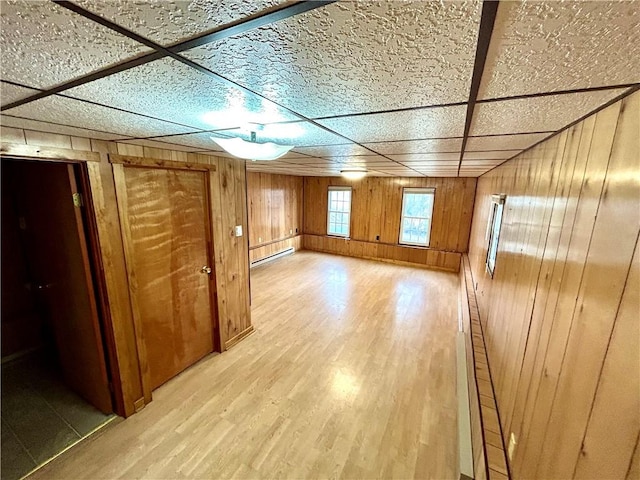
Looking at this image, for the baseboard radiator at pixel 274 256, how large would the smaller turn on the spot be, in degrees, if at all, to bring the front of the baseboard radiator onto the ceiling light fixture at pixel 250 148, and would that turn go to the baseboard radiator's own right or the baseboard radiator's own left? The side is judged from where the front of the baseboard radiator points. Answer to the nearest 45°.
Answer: approximately 45° to the baseboard radiator's own right

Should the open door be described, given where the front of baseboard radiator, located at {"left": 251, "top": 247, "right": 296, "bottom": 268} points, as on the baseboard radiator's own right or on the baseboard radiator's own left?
on the baseboard radiator's own right

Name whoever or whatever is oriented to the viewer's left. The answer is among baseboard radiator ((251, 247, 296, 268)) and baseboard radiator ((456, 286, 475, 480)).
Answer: baseboard radiator ((456, 286, 475, 480))

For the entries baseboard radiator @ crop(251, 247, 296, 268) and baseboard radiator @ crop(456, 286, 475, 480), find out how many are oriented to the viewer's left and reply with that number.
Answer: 1

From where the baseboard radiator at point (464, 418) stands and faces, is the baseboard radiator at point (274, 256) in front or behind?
in front

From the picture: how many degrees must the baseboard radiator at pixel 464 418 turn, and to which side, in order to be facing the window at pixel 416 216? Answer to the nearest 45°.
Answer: approximately 90° to its right

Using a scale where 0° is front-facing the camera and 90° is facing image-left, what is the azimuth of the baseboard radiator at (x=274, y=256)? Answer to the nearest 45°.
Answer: approximately 315°

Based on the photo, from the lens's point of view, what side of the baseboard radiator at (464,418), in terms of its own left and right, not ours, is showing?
left

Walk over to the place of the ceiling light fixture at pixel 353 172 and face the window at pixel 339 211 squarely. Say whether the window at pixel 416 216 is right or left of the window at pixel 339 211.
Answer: right

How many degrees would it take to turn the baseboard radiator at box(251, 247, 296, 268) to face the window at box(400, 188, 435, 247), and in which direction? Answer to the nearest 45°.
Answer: approximately 45° to its left

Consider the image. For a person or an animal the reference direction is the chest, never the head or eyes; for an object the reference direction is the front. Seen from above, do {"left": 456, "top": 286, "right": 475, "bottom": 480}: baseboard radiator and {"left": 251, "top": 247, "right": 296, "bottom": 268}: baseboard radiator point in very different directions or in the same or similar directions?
very different directions

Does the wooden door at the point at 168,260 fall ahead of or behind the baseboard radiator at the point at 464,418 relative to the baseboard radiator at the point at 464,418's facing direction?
ahead
